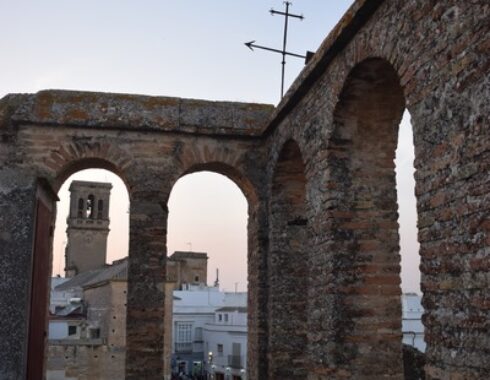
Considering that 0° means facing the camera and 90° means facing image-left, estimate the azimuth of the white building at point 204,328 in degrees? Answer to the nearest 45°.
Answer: approximately 0°

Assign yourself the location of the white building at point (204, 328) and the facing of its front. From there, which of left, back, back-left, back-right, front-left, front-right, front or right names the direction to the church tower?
back-right
